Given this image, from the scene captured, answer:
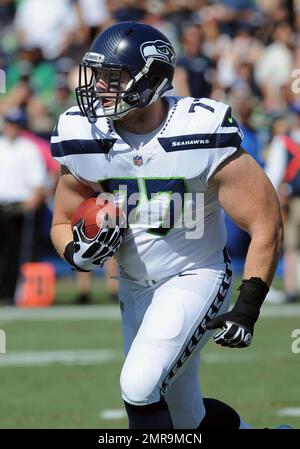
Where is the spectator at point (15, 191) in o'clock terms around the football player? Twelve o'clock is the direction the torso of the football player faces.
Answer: The spectator is roughly at 4 o'clock from the football player.

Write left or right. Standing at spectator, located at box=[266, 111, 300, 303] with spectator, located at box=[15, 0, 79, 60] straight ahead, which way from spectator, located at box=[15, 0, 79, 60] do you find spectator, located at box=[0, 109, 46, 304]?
left

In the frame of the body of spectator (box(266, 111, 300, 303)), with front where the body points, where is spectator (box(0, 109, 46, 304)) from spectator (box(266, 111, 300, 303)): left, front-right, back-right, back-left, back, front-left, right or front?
front-right

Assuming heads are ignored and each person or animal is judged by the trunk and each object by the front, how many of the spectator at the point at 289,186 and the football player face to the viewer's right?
0

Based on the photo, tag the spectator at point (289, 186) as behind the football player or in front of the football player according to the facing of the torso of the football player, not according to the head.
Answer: behind

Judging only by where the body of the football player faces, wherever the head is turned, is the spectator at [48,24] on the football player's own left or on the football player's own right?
on the football player's own right

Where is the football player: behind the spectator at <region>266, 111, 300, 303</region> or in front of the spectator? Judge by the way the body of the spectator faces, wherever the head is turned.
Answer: in front

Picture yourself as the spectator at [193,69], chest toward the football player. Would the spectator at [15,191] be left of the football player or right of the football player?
right

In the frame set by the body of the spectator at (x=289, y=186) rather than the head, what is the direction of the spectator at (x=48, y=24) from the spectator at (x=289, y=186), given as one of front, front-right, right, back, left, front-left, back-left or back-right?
right

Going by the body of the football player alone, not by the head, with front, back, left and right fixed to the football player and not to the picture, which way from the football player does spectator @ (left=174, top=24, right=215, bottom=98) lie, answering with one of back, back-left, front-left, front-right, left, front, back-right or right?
back-right

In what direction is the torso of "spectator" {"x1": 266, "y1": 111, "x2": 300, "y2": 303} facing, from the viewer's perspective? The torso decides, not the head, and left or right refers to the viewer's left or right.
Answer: facing the viewer and to the left of the viewer

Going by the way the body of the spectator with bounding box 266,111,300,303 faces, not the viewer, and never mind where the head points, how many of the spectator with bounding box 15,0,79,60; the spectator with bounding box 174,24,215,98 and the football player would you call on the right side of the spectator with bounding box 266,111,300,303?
2
